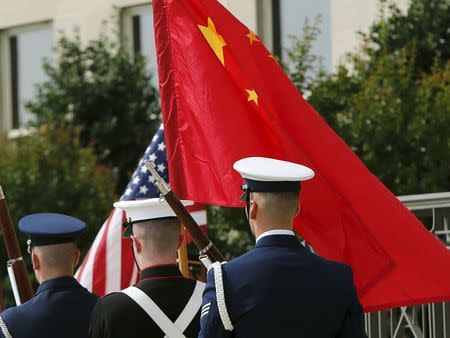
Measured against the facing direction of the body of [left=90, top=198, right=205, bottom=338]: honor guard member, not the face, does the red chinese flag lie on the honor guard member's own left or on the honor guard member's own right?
on the honor guard member's own right

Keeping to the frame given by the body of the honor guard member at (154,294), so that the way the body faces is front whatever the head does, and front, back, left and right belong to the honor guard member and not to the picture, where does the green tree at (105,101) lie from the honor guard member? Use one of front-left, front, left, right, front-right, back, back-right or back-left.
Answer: front-right

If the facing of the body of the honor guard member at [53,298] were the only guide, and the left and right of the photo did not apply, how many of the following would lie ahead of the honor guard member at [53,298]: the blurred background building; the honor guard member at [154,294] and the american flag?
2

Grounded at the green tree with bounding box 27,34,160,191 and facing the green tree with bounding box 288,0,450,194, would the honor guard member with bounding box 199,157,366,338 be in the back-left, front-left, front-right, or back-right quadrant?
front-right

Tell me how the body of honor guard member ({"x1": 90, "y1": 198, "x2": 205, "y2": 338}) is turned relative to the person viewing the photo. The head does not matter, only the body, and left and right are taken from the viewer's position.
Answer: facing away from the viewer and to the left of the viewer

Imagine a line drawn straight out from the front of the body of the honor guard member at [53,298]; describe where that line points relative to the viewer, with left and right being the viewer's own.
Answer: facing away from the viewer

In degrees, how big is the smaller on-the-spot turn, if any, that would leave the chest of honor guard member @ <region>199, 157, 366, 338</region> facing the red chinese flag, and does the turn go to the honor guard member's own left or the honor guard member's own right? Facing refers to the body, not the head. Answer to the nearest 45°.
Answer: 0° — they already face it

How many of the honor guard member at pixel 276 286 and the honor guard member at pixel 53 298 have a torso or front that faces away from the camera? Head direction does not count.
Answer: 2

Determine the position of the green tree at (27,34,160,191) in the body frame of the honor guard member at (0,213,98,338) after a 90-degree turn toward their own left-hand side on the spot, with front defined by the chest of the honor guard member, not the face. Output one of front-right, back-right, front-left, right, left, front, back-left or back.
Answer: right

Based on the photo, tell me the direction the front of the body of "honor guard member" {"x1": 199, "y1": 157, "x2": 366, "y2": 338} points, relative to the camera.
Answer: away from the camera
